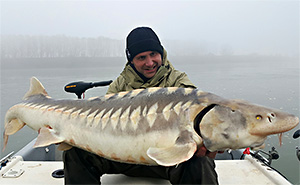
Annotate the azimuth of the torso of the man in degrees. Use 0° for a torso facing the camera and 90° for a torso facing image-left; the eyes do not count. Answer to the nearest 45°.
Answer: approximately 0°

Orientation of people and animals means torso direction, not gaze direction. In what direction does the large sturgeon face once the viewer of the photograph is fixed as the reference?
facing to the right of the viewer
